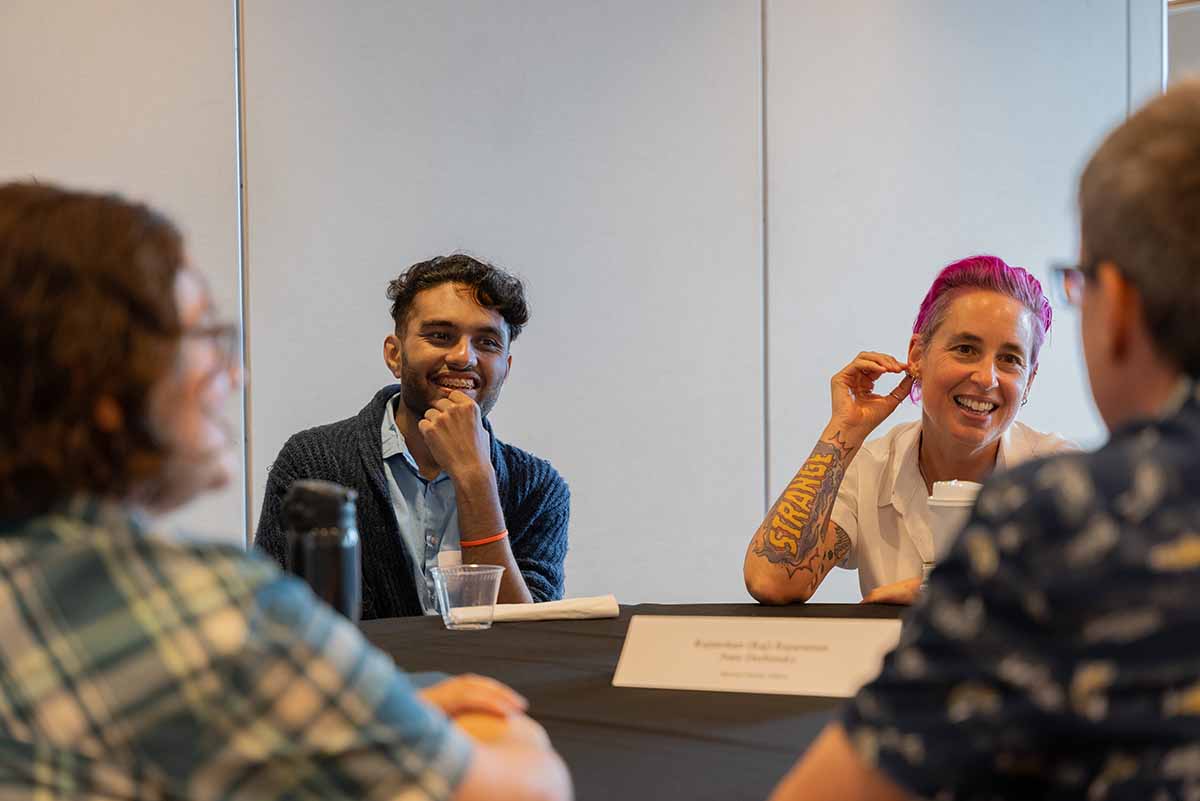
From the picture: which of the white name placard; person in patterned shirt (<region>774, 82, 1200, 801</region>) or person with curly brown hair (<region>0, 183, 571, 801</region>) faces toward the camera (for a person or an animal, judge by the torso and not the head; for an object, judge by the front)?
the white name placard

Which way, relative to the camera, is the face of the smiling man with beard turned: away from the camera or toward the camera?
toward the camera

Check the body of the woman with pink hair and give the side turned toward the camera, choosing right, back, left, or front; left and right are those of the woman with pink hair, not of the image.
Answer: front

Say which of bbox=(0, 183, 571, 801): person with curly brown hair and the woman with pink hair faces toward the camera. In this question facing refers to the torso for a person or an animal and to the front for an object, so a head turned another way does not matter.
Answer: the woman with pink hair

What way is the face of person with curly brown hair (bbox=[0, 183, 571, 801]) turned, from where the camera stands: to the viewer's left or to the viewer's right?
to the viewer's right

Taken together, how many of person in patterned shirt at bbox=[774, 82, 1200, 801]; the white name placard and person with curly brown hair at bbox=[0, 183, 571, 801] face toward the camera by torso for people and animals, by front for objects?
1

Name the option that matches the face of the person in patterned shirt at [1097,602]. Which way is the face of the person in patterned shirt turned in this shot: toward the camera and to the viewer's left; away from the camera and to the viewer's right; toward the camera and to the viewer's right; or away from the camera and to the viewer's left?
away from the camera and to the viewer's left

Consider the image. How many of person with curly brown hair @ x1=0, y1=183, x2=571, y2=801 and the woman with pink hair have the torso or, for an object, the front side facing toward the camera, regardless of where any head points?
1

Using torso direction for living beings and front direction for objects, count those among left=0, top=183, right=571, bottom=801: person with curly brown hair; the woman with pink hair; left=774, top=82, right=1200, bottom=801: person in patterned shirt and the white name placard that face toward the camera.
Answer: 2

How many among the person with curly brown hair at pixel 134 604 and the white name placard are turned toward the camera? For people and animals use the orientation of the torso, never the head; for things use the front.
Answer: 1
